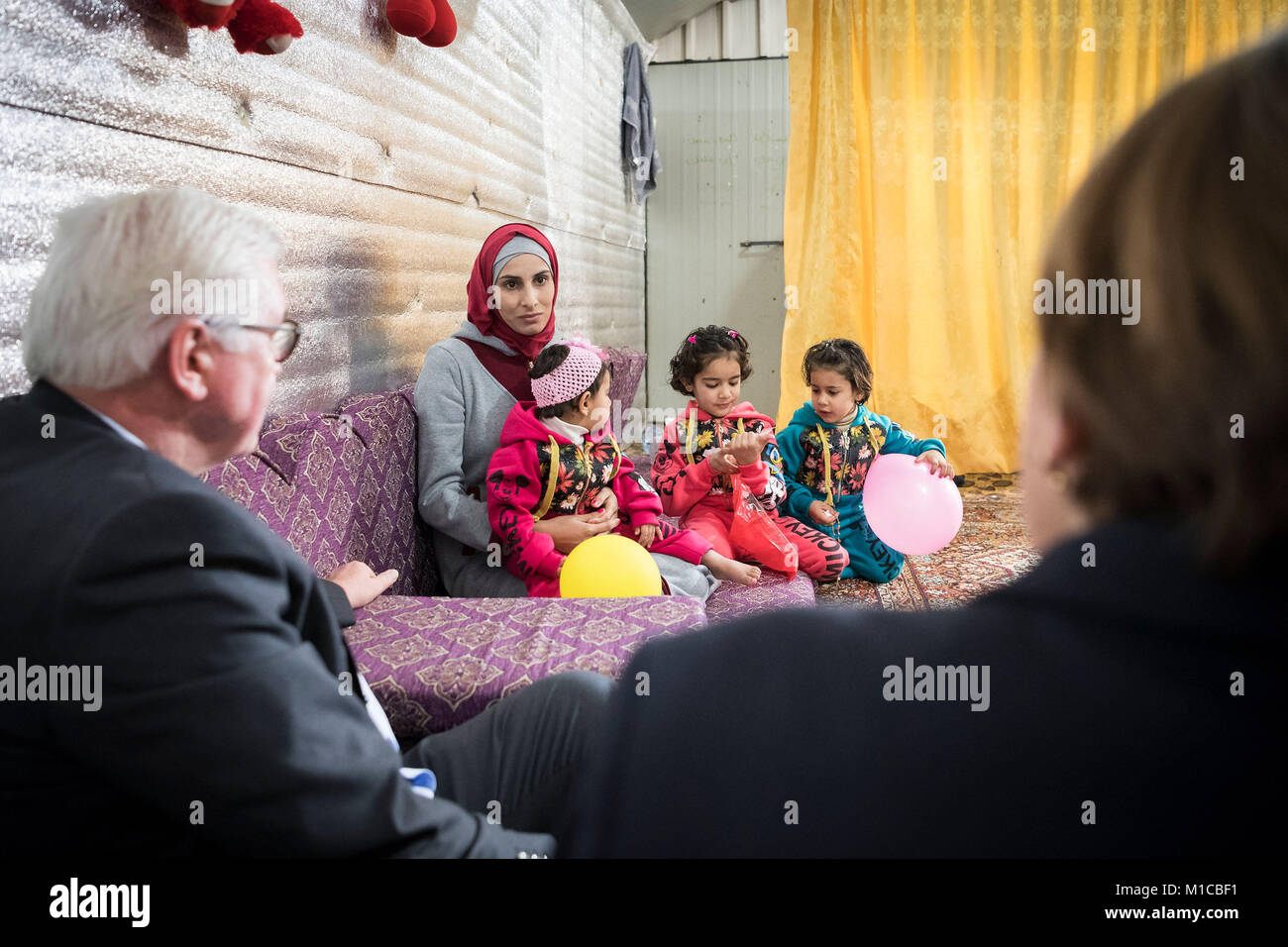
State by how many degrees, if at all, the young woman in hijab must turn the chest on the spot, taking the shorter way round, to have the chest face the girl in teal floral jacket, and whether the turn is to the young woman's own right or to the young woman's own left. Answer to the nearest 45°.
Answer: approximately 90° to the young woman's own left

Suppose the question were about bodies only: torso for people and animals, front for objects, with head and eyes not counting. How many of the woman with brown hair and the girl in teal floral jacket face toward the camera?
1

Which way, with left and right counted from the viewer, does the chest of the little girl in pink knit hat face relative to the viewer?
facing the viewer and to the right of the viewer

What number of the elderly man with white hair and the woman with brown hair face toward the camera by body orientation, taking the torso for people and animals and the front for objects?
0

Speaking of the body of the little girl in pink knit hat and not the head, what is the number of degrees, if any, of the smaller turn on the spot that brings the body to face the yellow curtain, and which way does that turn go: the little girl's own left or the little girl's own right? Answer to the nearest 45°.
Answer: approximately 90° to the little girl's own left

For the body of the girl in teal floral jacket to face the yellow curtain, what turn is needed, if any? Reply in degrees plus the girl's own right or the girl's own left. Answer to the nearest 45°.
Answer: approximately 180°

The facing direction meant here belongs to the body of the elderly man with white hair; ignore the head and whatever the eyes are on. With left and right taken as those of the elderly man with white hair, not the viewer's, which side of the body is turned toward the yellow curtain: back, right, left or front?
front

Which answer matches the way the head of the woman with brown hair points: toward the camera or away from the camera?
away from the camera

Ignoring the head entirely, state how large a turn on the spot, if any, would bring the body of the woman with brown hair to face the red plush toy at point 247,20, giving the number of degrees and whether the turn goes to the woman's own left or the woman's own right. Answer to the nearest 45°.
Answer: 0° — they already face it

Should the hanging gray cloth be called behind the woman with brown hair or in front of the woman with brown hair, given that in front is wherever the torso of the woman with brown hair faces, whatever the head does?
in front

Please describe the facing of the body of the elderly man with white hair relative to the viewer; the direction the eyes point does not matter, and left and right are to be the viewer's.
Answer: facing away from the viewer and to the right of the viewer

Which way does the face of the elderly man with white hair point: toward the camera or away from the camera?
away from the camera

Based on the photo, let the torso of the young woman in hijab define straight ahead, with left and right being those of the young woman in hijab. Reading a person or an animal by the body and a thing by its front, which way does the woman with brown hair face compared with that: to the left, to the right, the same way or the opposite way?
the opposite way
